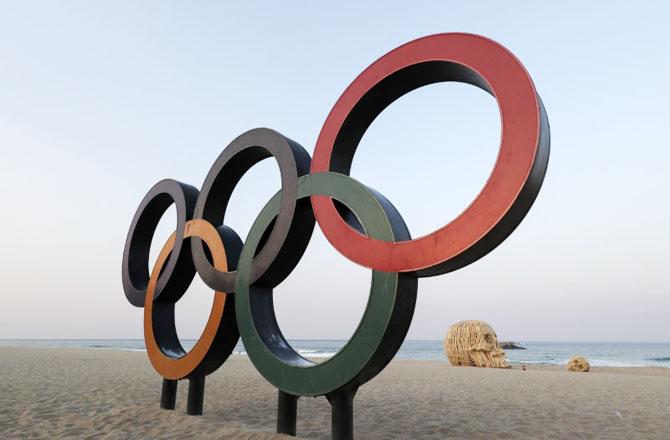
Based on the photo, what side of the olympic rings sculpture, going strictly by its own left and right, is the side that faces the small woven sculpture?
back

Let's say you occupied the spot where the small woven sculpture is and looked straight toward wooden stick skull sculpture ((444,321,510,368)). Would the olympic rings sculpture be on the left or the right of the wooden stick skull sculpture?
left

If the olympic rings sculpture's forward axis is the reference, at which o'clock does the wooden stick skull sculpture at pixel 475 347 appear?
The wooden stick skull sculpture is roughly at 5 o'clock from the olympic rings sculpture.

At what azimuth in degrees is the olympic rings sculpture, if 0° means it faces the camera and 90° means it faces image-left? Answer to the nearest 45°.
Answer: approximately 45°
